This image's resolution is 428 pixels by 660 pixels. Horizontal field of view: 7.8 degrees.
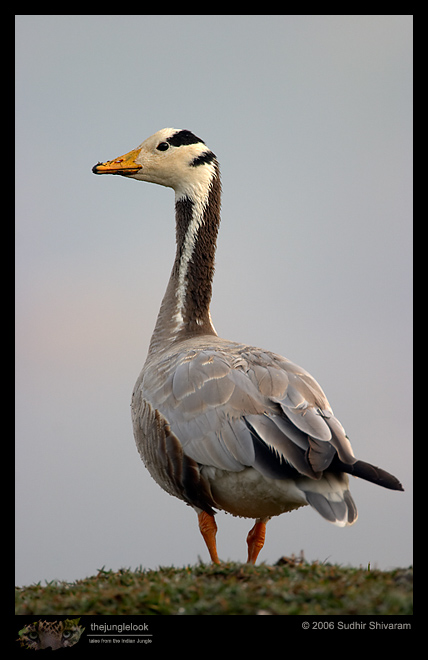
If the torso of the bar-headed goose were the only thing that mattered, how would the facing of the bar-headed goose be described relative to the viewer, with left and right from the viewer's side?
facing away from the viewer and to the left of the viewer
